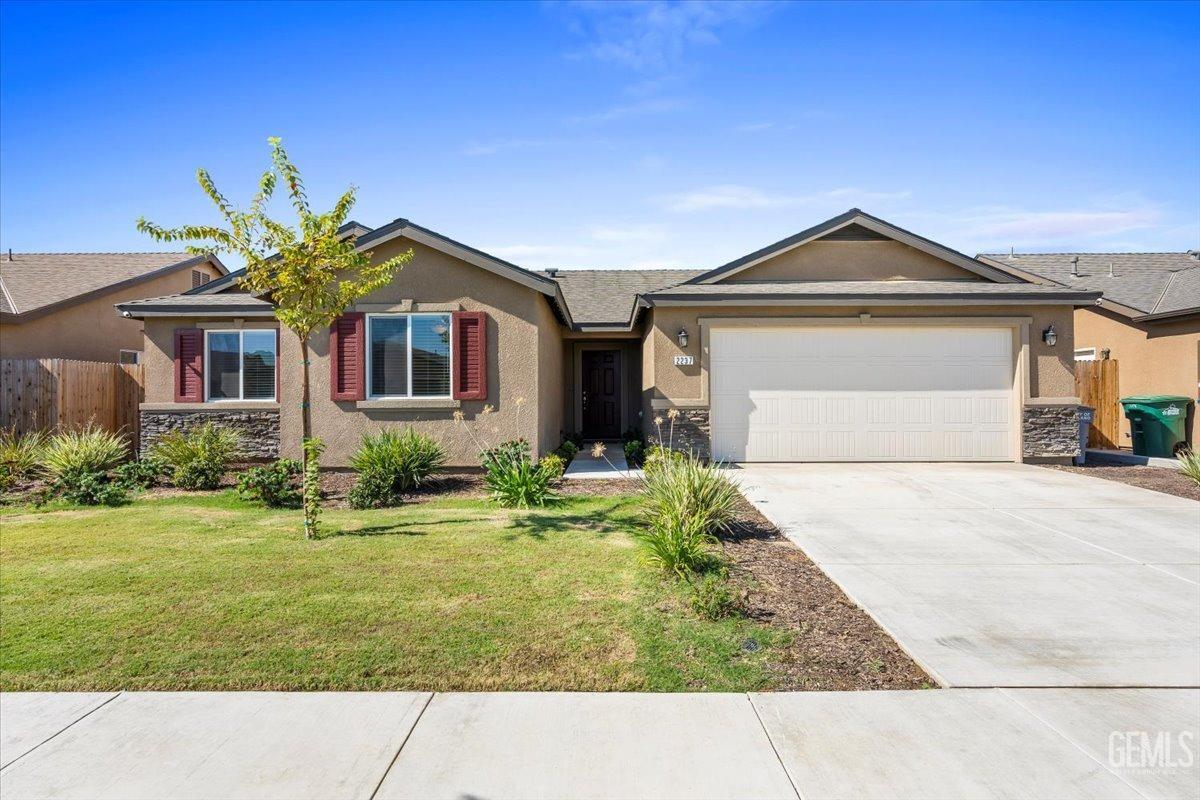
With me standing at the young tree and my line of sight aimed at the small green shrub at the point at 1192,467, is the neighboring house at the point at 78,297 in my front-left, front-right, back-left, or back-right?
back-left

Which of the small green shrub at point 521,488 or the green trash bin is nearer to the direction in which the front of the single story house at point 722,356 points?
the small green shrub

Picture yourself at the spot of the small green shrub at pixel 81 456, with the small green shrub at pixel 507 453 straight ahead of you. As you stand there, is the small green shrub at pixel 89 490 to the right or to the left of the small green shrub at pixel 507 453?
right

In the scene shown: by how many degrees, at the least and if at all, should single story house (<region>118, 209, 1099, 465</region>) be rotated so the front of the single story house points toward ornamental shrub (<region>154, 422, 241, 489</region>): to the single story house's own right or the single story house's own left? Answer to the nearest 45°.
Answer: approximately 90° to the single story house's own right

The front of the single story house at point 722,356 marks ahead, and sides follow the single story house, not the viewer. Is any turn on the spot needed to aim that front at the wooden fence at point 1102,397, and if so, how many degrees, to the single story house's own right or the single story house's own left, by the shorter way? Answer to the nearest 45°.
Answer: approximately 90° to the single story house's own left

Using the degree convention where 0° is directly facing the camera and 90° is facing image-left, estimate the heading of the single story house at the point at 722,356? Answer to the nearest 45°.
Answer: approximately 0°

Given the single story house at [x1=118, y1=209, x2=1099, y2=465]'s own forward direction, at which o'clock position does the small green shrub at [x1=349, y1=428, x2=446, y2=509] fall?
The small green shrub is roughly at 2 o'clock from the single story house.

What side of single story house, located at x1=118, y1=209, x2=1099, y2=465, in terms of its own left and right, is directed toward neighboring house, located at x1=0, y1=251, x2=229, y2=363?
right

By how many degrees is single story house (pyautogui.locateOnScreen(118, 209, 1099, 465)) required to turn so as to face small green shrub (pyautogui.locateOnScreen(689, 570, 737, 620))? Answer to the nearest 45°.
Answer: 0° — it already faces it

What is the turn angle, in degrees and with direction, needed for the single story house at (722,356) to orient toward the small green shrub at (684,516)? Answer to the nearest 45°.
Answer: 0° — it already faces it

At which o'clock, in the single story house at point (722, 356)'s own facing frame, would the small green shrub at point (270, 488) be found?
The small green shrub is roughly at 2 o'clock from the single story house.

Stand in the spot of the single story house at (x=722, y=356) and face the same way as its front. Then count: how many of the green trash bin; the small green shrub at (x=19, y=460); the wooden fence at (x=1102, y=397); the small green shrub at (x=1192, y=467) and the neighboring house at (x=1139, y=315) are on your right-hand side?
1

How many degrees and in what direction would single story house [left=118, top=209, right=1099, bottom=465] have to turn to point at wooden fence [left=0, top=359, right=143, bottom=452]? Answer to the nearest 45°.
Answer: approximately 90° to its right

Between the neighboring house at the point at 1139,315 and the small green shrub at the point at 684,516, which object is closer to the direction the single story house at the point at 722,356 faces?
the small green shrub

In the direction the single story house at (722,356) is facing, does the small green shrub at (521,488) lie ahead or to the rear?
ahead
